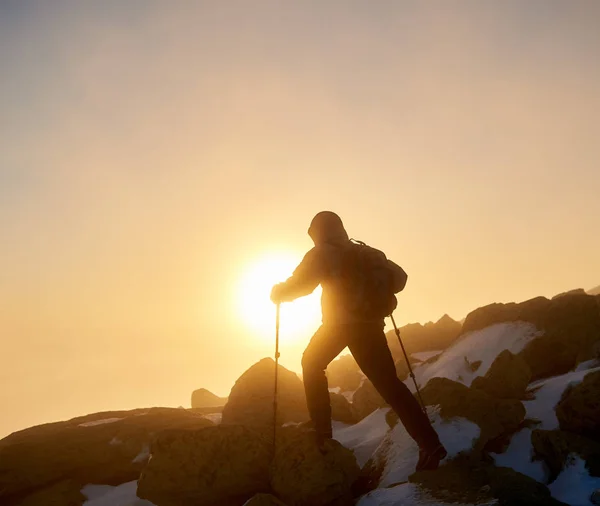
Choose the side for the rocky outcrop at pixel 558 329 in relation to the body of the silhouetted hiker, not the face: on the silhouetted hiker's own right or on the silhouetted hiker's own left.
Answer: on the silhouetted hiker's own right

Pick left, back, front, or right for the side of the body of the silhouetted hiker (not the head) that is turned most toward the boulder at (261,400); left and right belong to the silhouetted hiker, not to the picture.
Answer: front

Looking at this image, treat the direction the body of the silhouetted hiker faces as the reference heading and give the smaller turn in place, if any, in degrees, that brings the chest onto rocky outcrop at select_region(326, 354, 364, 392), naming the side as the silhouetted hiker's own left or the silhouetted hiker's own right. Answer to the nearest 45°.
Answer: approximately 45° to the silhouetted hiker's own right

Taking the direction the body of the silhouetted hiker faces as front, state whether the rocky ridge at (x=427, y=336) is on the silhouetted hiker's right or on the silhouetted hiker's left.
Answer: on the silhouetted hiker's right

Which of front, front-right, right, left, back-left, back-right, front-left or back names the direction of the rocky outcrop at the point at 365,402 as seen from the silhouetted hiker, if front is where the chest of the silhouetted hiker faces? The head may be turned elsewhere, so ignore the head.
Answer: front-right

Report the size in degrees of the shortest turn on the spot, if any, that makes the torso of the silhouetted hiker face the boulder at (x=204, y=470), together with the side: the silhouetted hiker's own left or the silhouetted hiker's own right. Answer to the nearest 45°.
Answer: approximately 45° to the silhouetted hiker's own left

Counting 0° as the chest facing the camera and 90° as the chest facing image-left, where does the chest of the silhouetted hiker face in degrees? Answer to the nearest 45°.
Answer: approximately 135°
